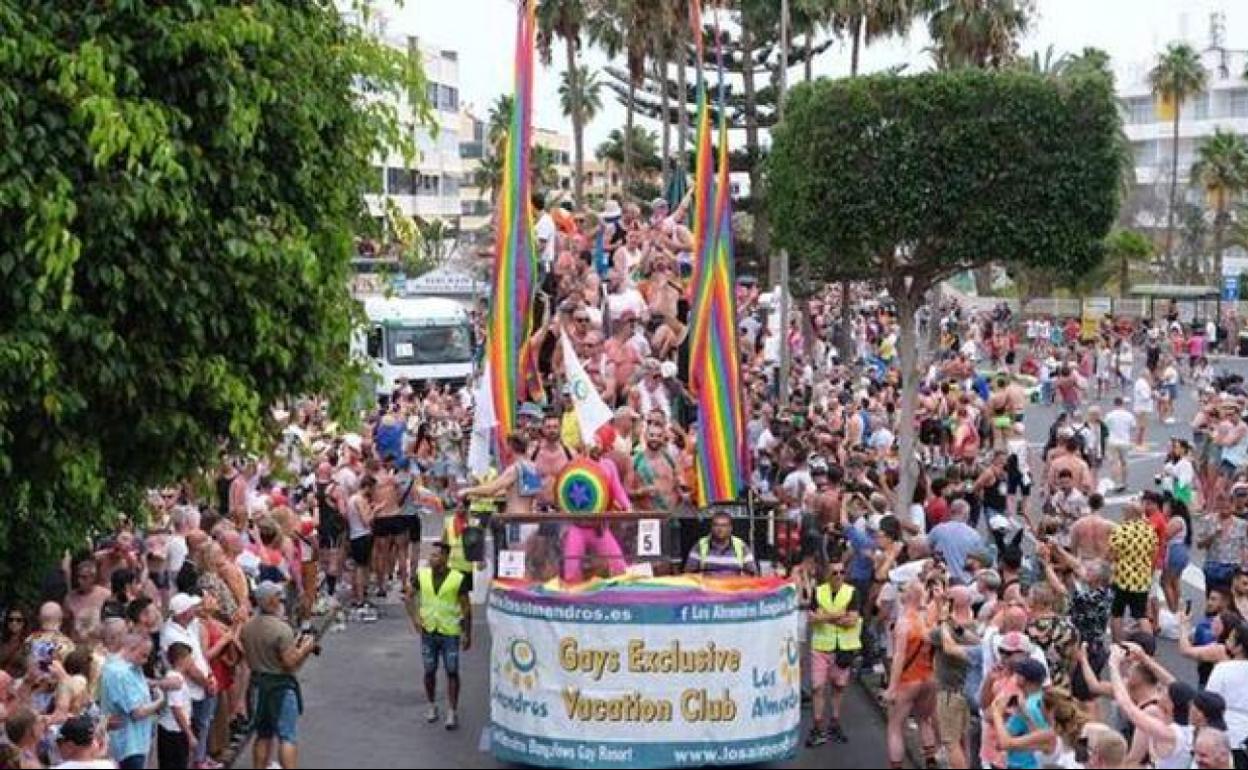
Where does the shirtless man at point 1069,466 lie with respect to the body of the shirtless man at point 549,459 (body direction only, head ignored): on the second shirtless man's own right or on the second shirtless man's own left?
on the second shirtless man's own left

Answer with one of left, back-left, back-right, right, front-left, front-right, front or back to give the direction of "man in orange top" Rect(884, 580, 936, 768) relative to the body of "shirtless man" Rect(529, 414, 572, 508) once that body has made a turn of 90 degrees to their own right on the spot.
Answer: back-left

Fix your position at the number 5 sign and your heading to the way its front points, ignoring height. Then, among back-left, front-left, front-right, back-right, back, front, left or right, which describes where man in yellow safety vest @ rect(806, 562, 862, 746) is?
left

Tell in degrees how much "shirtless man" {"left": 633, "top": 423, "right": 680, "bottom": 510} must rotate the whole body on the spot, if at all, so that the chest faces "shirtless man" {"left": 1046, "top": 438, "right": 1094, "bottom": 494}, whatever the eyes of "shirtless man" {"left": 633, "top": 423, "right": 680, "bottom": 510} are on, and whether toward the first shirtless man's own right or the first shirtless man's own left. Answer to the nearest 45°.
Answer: approximately 135° to the first shirtless man's own left

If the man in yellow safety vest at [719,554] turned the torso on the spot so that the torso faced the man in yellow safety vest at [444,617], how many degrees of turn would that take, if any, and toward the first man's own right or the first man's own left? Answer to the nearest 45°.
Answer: approximately 90° to the first man's own right

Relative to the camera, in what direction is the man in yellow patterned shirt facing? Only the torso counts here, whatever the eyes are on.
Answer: away from the camera

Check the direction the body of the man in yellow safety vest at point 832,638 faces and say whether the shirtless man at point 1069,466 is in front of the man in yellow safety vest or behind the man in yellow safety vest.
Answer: behind
